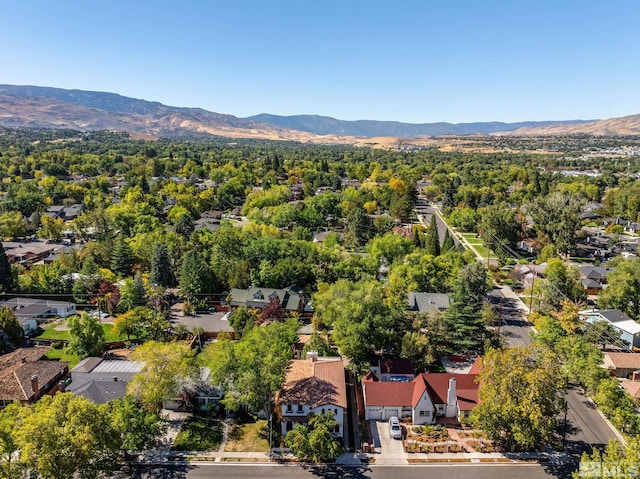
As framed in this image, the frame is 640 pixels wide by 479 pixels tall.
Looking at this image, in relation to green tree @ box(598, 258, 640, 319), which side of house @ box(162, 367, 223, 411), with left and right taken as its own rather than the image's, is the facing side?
left

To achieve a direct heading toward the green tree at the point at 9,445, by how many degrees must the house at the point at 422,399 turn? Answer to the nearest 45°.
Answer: approximately 45° to its right

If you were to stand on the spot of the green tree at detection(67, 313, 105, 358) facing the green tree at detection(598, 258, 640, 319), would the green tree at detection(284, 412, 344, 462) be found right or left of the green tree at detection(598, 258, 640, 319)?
right

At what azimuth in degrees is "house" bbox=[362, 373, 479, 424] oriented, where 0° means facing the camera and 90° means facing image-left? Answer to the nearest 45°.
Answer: approximately 0°

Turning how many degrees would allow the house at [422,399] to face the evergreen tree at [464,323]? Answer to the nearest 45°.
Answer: approximately 180°

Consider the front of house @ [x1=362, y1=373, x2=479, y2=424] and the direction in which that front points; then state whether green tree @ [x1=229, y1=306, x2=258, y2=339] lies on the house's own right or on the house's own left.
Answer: on the house's own right

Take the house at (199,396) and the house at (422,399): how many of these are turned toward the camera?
2

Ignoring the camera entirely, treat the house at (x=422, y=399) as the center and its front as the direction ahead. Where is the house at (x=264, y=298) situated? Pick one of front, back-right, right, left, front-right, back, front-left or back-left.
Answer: back-right

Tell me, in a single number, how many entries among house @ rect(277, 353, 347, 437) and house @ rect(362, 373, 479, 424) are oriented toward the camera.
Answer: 2

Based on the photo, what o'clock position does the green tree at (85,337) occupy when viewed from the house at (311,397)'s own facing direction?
The green tree is roughly at 4 o'clock from the house.

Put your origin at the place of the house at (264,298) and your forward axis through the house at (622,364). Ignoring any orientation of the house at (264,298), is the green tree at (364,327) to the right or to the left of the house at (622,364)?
right
